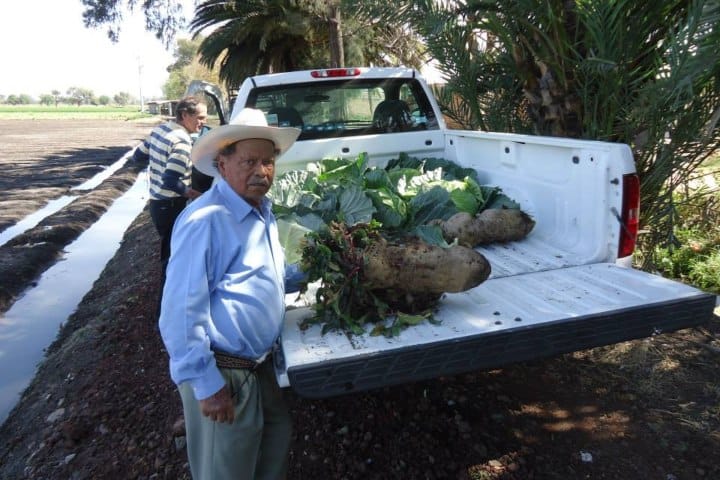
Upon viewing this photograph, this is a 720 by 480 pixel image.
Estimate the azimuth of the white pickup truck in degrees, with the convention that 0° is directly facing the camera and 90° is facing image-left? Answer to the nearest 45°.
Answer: approximately 135°

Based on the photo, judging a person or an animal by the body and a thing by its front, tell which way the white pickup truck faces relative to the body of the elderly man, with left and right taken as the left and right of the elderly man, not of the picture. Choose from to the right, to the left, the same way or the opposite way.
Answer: the opposite way

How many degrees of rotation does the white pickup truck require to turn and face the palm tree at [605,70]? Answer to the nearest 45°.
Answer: approximately 45° to its right

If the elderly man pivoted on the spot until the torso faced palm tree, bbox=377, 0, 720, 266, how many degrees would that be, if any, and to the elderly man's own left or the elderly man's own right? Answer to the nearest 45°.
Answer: approximately 90° to the elderly man's own left

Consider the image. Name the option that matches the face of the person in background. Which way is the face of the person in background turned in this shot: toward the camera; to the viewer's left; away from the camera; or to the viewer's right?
to the viewer's right
